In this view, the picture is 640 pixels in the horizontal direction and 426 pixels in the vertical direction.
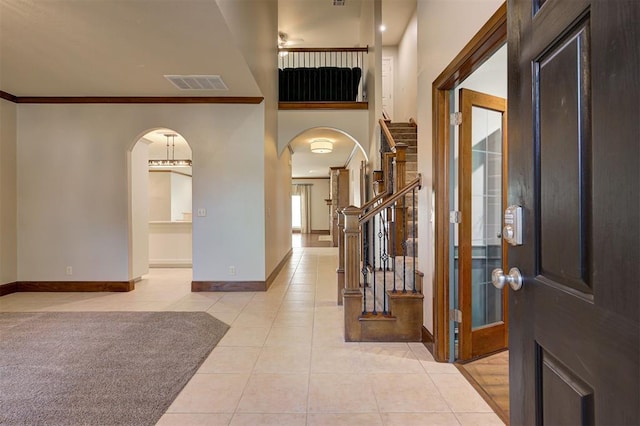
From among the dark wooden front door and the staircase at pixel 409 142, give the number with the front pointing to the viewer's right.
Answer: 0

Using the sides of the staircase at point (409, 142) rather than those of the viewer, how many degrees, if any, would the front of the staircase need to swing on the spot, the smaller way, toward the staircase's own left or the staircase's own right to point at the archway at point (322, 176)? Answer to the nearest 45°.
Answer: approximately 135° to the staircase's own right

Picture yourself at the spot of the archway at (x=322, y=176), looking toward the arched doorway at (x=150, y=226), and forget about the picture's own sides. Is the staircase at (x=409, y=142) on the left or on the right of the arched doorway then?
left

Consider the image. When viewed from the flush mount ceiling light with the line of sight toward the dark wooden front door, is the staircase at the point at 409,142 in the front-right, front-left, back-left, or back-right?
front-left

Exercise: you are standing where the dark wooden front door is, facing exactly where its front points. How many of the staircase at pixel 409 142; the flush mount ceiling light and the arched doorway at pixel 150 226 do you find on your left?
0

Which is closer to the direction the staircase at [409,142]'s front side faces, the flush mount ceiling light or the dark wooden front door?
the dark wooden front door

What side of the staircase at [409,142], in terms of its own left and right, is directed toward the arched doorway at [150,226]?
right

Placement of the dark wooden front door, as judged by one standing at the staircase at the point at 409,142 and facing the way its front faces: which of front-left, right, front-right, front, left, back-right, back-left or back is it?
front

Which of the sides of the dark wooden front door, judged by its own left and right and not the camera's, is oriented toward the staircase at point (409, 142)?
right

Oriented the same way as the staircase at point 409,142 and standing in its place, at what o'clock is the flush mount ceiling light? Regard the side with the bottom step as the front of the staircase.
The flush mount ceiling light is roughly at 4 o'clock from the staircase.

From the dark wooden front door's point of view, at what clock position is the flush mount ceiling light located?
The flush mount ceiling light is roughly at 3 o'clock from the dark wooden front door.

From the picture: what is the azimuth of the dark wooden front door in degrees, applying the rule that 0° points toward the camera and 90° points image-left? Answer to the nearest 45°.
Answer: approximately 45°

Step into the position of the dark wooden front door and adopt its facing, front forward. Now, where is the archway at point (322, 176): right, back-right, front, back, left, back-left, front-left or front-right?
right
